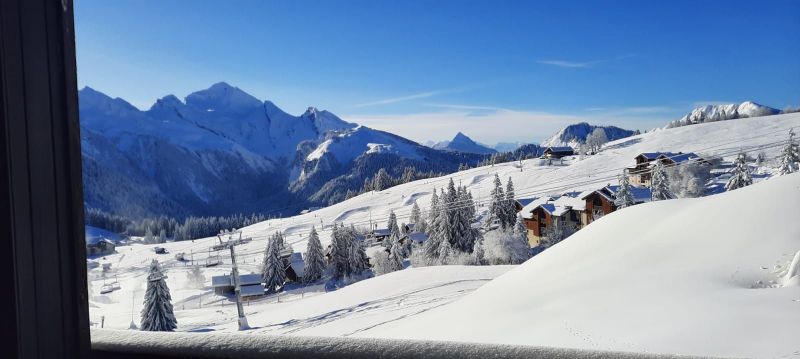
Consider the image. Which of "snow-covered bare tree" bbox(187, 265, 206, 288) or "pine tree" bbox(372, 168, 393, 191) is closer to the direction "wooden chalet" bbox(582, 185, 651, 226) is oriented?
the snow-covered bare tree

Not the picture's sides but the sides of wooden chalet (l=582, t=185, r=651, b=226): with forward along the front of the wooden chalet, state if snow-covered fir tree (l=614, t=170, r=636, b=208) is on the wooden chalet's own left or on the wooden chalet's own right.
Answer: on the wooden chalet's own left

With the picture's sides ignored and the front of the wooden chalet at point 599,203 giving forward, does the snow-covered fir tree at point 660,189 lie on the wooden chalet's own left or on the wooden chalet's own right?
on the wooden chalet's own left

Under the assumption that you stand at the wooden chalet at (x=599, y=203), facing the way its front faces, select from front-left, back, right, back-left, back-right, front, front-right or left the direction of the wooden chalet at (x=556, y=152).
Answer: back-right

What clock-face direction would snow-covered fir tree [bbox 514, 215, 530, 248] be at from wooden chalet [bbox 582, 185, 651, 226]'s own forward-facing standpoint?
The snow-covered fir tree is roughly at 1 o'clock from the wooden chalet.

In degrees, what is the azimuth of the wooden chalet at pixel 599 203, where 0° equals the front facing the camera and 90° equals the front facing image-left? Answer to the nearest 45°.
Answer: approximately 45°

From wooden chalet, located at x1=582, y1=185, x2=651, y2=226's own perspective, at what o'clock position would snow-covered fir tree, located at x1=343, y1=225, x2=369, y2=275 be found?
The snow-covered fir tree is roughly at 1 o'clock from the wooden chalet.

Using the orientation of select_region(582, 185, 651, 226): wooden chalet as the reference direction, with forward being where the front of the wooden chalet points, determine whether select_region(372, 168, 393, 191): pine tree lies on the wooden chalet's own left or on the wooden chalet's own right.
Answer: on the wooden chalet's own right

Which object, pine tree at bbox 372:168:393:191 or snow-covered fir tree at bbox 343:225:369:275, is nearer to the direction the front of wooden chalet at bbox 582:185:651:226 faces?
the snow-covered fir tree

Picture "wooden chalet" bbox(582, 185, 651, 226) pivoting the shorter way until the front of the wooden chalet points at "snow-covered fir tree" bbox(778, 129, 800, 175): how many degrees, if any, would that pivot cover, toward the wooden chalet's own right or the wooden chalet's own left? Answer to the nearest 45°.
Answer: approximately 90° to the wooden chalet's own left
